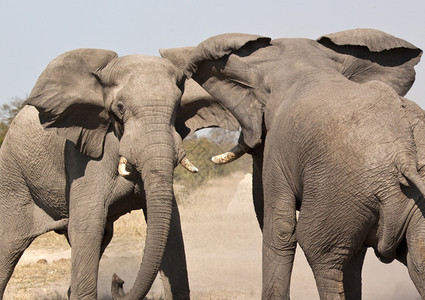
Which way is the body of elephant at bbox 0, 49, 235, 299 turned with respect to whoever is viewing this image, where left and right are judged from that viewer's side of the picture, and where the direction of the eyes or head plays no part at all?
facing the viewer and to the right of the viewer

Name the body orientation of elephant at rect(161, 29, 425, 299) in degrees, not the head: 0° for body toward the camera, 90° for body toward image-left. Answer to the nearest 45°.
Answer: approximately 135°

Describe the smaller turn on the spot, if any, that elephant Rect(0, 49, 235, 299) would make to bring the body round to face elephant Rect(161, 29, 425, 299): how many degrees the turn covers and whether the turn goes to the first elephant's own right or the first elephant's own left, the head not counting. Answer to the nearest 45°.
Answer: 0° — it already faces it
